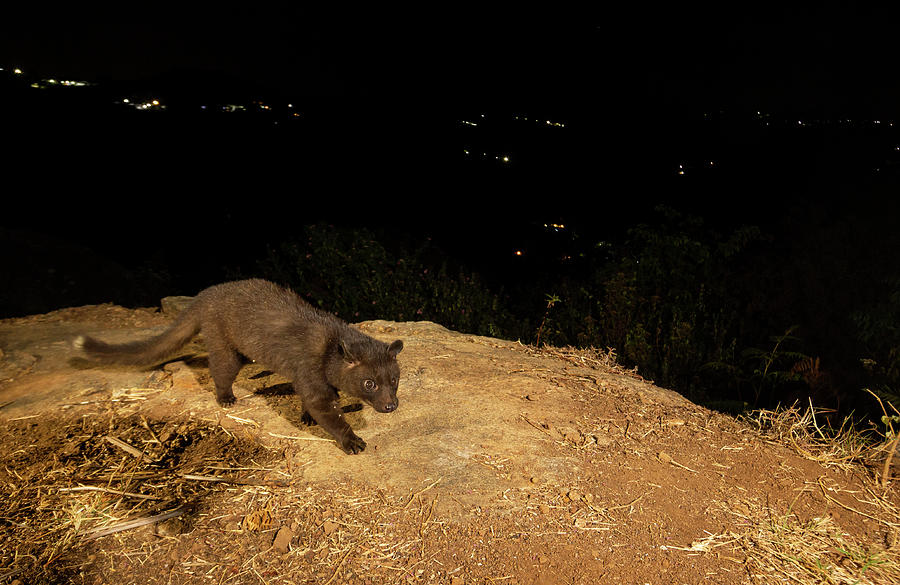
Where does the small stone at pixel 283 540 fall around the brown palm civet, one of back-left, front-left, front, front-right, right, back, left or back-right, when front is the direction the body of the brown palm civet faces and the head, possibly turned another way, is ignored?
front-right

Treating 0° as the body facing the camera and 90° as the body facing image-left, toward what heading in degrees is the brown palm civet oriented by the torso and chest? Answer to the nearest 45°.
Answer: approximately 315°
